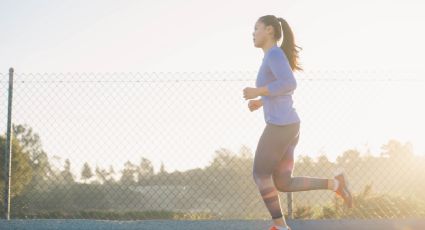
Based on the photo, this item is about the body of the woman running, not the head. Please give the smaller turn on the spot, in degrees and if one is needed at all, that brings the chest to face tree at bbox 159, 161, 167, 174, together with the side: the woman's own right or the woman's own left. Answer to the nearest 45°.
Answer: approximately 45° to the woman's own right

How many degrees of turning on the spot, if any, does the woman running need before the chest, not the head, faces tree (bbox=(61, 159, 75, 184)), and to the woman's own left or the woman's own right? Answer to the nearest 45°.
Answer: approximately 45° to the woman's own right

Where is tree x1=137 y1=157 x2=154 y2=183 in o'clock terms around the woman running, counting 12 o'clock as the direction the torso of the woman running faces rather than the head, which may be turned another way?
The tree is roughly at 2 o'clock from the woman running.

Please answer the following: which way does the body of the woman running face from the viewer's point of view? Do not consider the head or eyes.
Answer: to the viewer's left

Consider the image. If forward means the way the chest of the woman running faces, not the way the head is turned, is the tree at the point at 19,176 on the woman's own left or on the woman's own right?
on the woman's own right
